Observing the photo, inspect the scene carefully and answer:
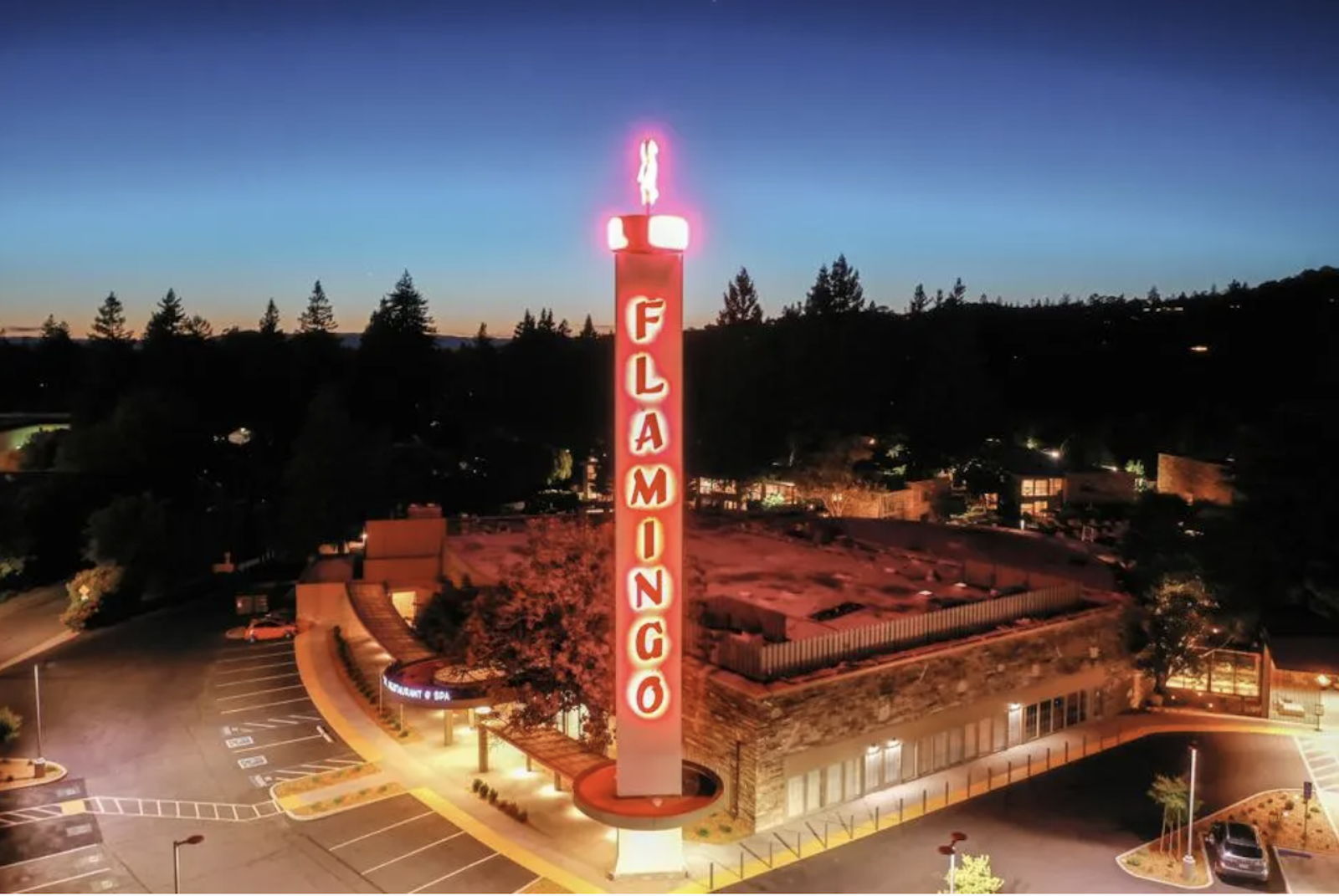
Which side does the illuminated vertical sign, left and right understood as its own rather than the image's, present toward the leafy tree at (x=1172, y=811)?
left

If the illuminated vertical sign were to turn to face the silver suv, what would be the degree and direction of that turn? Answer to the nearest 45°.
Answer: approximately 90° to its left

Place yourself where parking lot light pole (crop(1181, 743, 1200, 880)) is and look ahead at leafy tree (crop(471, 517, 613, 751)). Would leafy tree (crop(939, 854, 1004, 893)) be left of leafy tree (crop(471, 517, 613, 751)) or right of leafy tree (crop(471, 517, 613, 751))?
left

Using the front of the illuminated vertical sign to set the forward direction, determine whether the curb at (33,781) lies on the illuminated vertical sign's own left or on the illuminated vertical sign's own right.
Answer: on the illuminated vertical sign's own right

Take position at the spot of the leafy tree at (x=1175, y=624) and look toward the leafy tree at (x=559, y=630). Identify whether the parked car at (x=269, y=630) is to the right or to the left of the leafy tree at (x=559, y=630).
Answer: right

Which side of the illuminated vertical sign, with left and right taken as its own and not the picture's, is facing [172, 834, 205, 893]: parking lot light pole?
right

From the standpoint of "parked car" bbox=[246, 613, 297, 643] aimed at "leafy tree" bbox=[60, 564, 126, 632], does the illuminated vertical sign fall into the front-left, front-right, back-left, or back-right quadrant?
back-left

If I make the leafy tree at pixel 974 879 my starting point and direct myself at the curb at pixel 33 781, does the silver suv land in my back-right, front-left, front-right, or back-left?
back-right

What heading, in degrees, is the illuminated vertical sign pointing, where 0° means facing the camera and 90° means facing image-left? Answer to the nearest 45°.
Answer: approximately 0°

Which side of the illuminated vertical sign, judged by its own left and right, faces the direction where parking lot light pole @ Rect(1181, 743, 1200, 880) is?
left

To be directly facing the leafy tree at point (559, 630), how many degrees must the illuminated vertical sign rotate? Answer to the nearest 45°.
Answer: approximately 180°

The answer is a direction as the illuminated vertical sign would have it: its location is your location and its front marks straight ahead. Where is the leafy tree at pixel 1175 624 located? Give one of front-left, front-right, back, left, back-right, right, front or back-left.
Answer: back-left
